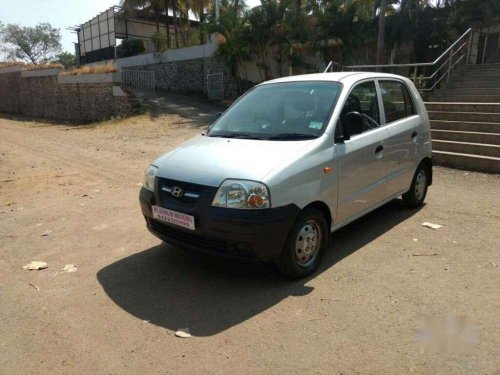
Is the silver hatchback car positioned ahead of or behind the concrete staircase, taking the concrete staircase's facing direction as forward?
ahead

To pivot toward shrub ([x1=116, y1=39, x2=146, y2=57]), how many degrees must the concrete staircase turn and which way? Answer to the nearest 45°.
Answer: approximately 135° to its right

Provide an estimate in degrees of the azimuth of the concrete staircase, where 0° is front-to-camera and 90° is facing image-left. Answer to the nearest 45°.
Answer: approximately 0°

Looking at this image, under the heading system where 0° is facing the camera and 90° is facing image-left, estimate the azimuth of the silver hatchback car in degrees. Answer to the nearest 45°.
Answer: approximately 45°

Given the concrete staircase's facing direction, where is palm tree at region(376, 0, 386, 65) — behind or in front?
behind

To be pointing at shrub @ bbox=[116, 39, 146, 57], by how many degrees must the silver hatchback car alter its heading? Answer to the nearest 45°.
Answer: approximately 135° to its right

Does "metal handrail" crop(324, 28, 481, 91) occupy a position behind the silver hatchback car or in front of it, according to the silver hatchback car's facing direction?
behind

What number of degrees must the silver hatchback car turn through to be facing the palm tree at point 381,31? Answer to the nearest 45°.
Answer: approximately 135° to its right

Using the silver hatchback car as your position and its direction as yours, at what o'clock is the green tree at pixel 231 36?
The green tree is roughly at 4 o'clock from the silver hatchback car.

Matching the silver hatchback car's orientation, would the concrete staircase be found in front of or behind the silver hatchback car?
behind

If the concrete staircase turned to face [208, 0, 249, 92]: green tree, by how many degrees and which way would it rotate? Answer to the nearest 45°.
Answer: approximately 135° to its right

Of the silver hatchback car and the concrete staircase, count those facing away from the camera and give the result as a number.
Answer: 0
